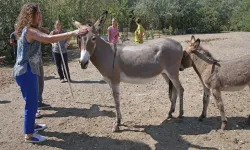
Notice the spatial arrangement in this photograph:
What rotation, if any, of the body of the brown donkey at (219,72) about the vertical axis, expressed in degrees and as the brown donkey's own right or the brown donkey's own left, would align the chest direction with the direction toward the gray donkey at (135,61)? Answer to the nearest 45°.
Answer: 0° — it already faces it

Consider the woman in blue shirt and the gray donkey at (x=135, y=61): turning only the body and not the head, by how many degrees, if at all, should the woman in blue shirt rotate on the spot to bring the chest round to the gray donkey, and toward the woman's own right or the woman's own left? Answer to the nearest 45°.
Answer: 0° — they already face it

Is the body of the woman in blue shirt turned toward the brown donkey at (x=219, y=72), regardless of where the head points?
yes

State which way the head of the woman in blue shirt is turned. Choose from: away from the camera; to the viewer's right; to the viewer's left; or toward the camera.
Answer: to the viewer's right

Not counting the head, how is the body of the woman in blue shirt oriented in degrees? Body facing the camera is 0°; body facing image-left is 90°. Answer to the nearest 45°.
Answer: approximately 270°

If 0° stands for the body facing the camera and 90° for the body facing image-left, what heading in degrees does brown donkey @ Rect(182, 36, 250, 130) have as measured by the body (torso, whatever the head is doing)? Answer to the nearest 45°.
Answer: approximately 90°

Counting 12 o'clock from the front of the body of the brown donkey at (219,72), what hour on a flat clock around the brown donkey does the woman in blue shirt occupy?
The woman in blue shirt is roughly at 11 o'clock from the brown donkey.

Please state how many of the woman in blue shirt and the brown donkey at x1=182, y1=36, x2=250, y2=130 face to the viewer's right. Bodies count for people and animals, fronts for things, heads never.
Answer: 1
